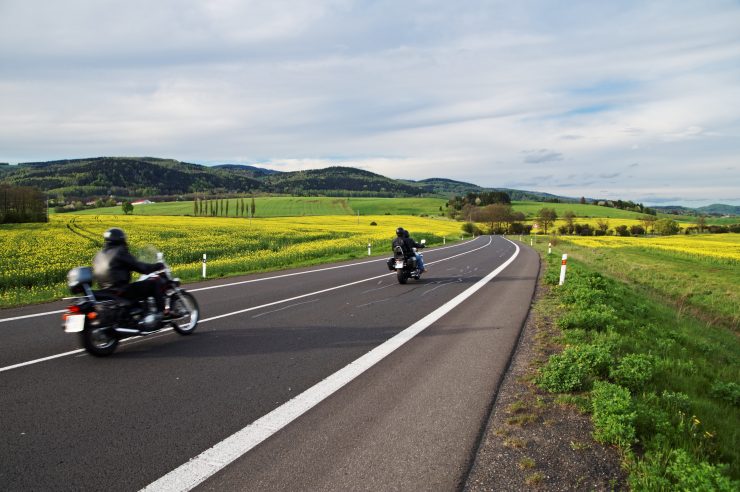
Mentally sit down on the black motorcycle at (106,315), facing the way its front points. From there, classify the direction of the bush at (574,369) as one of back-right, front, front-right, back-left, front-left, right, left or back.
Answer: right

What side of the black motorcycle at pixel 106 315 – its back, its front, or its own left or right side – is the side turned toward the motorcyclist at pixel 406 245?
front

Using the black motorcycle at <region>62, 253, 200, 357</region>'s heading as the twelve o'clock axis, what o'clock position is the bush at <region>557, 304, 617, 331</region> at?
The bush is roughly at 2 o'clock from the black motorcycle.

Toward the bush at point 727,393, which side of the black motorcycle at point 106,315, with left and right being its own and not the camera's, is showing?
right

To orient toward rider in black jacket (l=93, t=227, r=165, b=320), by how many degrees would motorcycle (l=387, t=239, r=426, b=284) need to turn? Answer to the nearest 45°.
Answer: approximately 180°

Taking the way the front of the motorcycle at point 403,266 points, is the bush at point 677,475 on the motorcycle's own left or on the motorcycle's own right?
on the motorcycle's own right

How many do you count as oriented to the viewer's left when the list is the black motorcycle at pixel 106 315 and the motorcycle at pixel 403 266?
0

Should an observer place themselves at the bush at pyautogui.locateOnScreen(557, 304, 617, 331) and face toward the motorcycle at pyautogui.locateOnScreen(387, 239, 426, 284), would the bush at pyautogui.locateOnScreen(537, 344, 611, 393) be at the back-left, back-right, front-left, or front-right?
back-left

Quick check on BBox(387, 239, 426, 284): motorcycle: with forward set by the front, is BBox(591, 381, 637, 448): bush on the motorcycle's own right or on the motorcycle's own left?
on the motorcycle's own right

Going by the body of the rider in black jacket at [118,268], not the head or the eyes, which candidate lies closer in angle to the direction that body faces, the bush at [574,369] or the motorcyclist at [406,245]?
the motorcyclist

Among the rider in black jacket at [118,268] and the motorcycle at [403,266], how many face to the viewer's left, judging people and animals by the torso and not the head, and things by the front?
0

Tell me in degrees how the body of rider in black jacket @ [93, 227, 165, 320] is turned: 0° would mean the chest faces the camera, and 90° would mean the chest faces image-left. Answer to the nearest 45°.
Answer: approximately 225°

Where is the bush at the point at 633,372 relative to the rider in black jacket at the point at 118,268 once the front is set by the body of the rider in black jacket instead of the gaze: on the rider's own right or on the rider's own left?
on the rider's own right

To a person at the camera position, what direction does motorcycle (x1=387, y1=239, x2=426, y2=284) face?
facing away from the viewer and to the right of the viewer

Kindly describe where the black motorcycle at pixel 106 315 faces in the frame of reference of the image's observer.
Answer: facing away from the viewer and to the right of the viewer

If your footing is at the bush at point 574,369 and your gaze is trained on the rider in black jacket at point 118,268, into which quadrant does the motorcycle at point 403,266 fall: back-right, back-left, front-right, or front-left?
front-right
